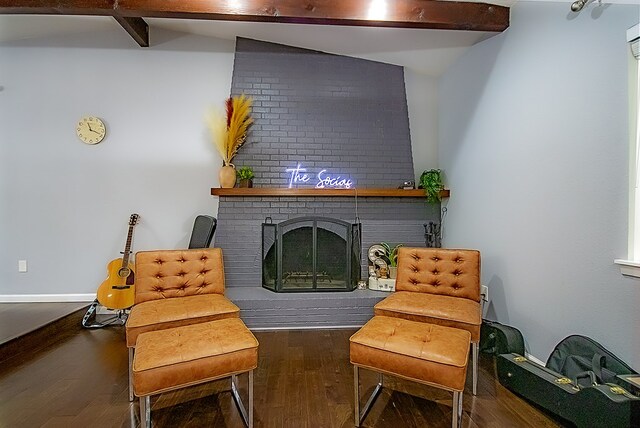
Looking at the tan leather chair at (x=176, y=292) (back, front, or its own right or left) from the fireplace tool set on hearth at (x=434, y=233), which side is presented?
left

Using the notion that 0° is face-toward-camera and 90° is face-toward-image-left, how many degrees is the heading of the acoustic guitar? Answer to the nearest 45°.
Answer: approximately 0°

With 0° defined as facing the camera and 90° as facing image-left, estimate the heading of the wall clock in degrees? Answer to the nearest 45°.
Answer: approximately 0°

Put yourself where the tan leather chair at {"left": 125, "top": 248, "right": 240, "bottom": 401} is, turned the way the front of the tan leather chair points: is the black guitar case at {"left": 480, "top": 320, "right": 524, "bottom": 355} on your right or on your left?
on your left

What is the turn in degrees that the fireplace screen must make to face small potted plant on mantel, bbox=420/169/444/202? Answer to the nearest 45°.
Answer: approximately 90° to its left

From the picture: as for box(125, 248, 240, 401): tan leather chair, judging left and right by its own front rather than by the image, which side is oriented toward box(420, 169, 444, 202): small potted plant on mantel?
left

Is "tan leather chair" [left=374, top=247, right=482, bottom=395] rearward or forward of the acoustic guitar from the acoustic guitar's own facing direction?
forward
